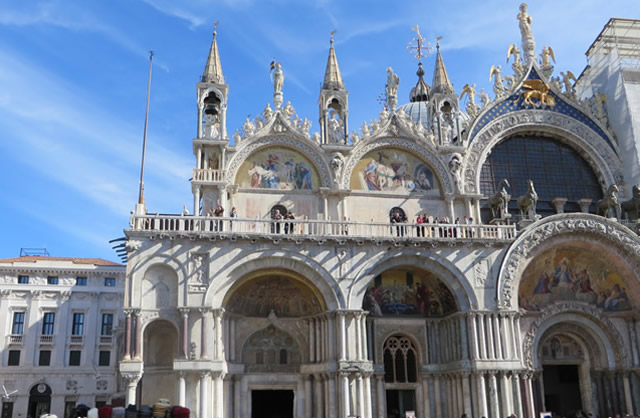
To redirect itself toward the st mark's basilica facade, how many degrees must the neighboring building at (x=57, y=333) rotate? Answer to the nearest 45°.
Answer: approximately 45° to its left

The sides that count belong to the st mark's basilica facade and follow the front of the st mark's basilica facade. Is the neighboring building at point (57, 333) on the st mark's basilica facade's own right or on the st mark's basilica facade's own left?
on the st mark's basilica facade's own right

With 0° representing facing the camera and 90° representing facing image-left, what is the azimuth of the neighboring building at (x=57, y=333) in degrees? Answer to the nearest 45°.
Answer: approximately 0°

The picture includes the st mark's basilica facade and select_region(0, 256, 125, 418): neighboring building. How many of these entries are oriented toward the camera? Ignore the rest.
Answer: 2
